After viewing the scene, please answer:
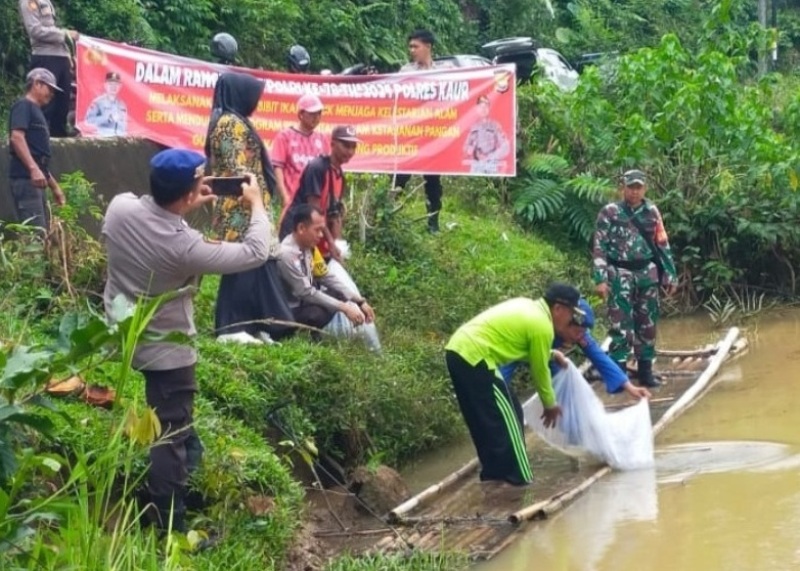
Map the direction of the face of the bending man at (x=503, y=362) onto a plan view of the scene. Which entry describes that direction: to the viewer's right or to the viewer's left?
to the viewer's right

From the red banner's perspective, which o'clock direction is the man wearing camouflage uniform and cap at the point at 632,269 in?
The man wearing camouflage uniform and cap is roughly at 11 o'clock from the red banner.

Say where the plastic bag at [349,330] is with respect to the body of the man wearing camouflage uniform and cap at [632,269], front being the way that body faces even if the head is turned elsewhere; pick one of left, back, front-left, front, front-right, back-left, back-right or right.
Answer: front-right

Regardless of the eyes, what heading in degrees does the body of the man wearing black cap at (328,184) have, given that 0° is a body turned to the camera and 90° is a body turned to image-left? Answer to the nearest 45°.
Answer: approximately 315°

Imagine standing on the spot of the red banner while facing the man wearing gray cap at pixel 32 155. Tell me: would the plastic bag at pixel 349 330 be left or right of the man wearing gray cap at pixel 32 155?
left

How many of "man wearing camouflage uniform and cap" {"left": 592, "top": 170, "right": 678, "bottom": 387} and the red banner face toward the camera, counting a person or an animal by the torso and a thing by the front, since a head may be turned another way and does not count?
2

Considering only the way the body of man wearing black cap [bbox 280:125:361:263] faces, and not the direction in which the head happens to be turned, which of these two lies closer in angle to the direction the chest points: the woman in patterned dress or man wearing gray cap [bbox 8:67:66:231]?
the woman in patterned dress

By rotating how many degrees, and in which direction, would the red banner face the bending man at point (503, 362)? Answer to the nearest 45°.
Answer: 0° — it already faces them

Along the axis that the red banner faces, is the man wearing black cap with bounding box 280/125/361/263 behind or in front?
in front

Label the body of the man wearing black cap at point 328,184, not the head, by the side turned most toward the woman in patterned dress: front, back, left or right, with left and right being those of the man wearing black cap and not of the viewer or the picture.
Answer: right

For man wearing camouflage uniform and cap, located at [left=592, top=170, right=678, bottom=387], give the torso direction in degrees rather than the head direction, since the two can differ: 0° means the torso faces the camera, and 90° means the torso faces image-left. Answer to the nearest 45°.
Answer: approximately 0°
